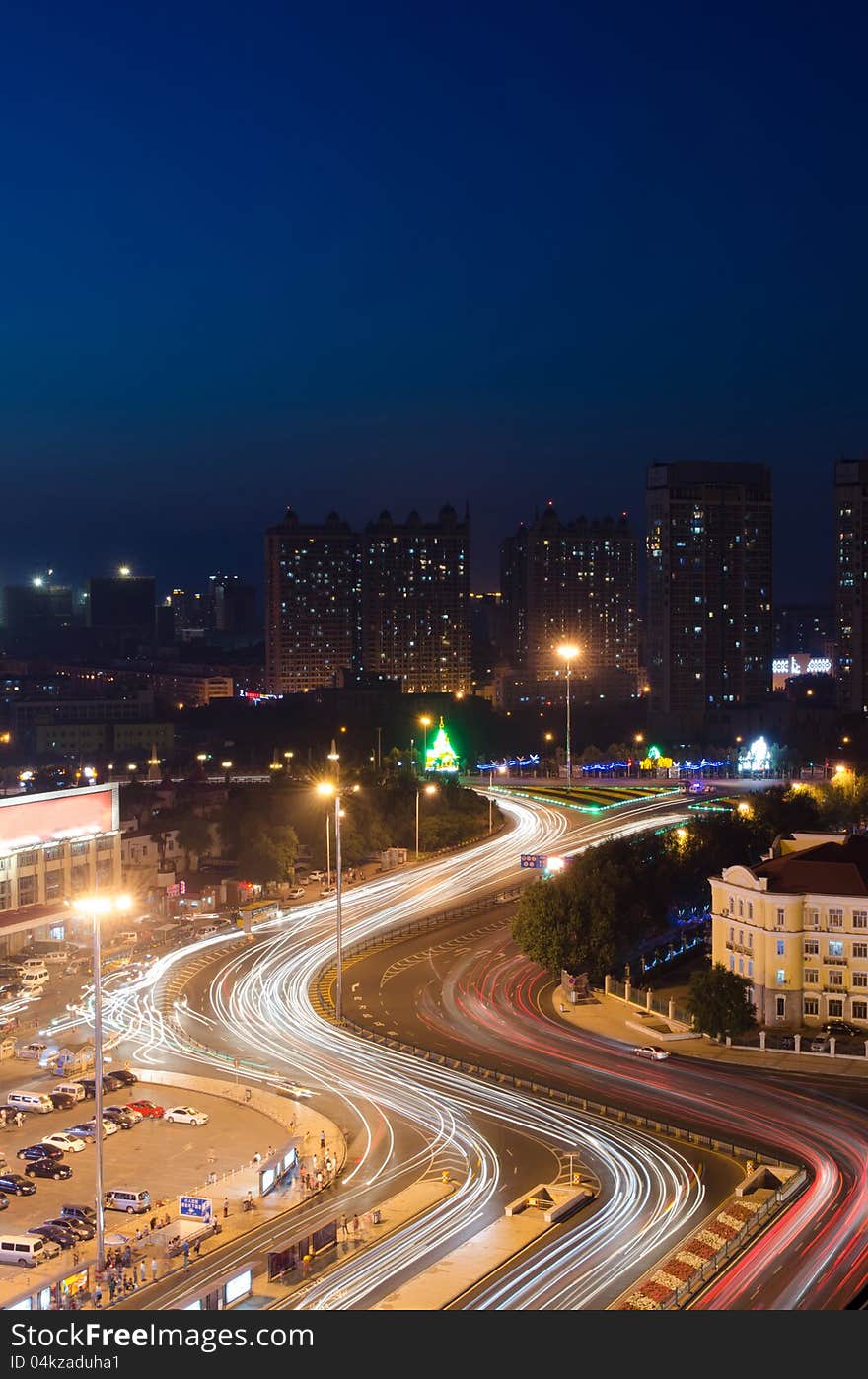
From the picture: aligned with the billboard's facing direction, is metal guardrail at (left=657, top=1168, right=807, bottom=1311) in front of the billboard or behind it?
in front

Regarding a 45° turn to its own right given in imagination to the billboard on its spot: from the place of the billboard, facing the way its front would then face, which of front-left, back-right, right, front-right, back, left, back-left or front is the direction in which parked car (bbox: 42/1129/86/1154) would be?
front

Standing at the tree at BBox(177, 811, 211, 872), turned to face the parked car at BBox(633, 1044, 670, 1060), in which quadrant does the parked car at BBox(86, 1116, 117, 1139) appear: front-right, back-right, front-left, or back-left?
front-right

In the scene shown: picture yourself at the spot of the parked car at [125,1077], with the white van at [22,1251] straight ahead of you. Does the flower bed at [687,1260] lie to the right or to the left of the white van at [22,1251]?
left

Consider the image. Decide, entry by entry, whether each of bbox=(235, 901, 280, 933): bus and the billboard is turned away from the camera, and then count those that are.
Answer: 0

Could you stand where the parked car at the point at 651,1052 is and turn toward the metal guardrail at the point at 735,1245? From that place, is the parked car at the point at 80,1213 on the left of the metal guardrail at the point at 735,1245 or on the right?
right

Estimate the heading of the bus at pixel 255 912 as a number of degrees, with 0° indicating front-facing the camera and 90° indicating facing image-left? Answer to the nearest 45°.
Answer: approximately 45°

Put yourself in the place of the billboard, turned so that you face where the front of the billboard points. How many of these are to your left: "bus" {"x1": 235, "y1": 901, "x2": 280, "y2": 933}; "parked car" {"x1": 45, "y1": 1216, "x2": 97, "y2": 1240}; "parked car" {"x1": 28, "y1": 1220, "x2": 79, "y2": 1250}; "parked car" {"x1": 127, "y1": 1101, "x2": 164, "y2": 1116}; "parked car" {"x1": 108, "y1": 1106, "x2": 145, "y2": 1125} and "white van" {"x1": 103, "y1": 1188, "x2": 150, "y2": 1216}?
1

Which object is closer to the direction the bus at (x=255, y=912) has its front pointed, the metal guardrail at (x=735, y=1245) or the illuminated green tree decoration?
the metal guardrail

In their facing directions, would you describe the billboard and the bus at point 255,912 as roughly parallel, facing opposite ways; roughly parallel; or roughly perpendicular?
roughly perpendicular

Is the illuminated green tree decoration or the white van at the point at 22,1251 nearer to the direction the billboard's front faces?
the white van

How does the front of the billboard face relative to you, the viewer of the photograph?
facing the viewer and to the right of the viewer

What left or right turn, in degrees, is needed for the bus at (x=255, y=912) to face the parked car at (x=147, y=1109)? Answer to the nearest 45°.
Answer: approximately 45° to its left

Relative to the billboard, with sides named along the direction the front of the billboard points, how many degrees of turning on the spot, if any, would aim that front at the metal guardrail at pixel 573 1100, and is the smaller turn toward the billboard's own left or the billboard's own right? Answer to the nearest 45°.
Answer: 0° — it already faces it
